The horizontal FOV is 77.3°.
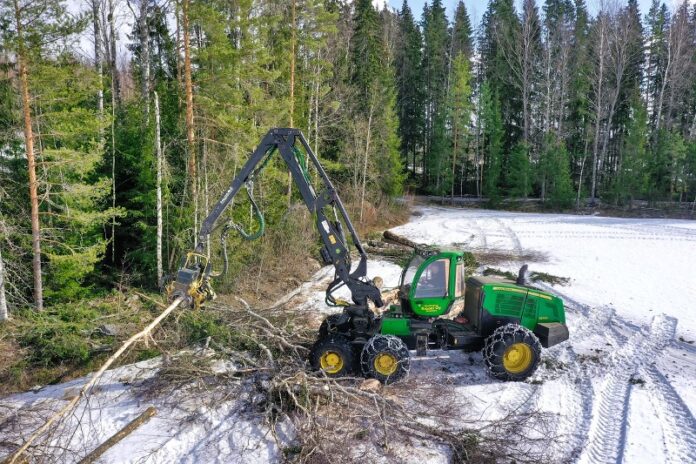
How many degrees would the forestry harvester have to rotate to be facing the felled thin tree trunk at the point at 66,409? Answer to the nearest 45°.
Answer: approximately 45° to its left

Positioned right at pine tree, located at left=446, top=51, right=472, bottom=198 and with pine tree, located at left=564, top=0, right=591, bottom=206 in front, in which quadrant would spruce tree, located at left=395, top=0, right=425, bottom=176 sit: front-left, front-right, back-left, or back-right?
back-left

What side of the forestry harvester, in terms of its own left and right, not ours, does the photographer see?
left

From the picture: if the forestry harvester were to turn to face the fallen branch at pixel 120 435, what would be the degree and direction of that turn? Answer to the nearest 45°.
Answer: approximately 45° to its left

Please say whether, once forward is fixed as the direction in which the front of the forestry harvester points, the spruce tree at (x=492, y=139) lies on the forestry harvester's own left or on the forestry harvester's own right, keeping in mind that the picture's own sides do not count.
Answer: on the forestry harvester's own right

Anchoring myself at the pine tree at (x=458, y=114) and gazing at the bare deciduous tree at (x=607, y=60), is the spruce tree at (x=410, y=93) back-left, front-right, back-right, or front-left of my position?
back-left

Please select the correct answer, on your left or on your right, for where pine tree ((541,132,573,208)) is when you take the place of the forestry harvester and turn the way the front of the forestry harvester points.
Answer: on your right

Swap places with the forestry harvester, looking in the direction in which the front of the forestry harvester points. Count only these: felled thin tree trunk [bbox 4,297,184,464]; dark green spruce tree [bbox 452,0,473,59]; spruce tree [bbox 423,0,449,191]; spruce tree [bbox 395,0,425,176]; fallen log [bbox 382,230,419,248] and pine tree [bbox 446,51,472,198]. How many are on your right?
5

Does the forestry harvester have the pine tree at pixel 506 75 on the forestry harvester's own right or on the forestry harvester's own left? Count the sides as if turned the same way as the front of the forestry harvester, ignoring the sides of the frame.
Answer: on the forestry harvester's own right

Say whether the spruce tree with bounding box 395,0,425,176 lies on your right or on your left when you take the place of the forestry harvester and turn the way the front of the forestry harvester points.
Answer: on your right

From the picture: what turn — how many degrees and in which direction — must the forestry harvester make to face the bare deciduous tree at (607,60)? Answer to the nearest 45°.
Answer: approximately 135° to its right

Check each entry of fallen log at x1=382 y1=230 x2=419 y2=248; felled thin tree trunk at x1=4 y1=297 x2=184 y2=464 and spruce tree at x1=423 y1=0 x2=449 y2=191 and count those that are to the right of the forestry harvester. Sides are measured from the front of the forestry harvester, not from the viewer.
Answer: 2

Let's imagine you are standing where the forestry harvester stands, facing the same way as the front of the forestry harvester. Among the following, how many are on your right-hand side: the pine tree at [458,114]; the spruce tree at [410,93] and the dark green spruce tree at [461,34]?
3
